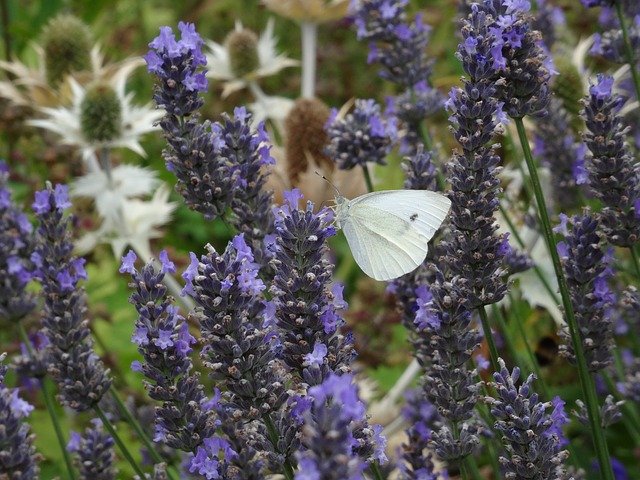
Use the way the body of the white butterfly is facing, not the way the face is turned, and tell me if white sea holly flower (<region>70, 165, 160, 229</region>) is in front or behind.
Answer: in front

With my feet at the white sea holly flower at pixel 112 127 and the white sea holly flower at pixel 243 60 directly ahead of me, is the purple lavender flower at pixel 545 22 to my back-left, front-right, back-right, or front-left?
front-right

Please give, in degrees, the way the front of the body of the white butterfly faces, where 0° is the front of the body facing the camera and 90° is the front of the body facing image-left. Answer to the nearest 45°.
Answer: approximately 90°

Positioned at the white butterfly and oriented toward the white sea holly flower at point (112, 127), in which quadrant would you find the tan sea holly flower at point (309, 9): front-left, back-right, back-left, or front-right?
front-right

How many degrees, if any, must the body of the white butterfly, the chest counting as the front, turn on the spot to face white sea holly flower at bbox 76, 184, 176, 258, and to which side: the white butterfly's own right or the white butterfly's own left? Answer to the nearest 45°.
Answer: approximately 45° to the white butterfly's own right

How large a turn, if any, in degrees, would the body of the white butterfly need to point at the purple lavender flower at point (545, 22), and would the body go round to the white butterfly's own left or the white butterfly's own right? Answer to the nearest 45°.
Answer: approximately 135° to the white butterfly's own right
